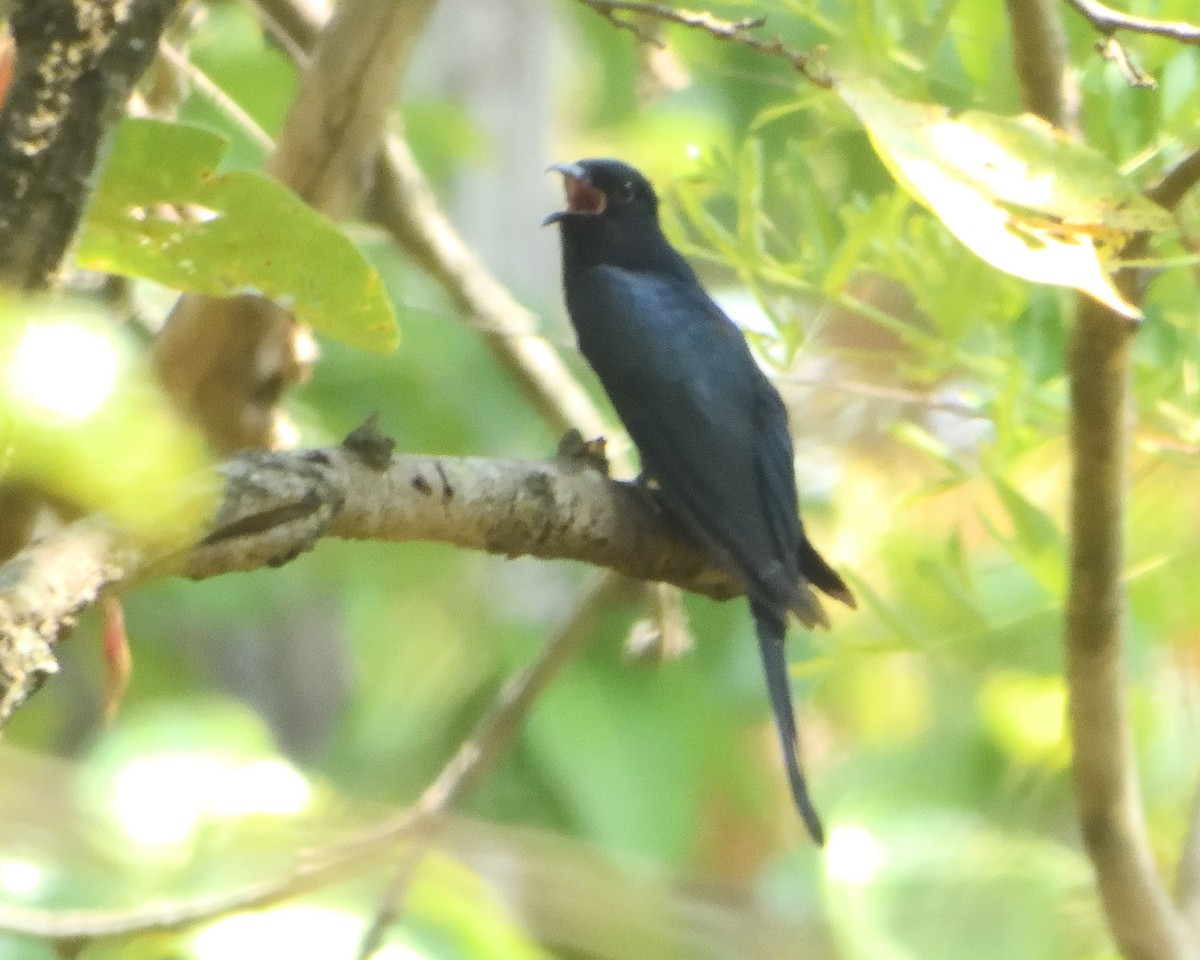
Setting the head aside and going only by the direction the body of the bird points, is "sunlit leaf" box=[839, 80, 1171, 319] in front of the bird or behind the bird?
behind

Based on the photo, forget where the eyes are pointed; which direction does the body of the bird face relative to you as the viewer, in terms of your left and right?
facing away from the viewer and to the left of the viewer
